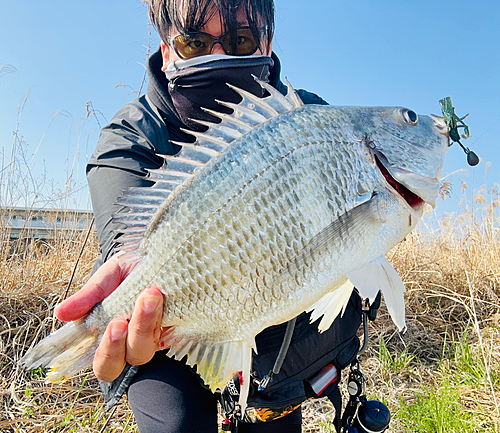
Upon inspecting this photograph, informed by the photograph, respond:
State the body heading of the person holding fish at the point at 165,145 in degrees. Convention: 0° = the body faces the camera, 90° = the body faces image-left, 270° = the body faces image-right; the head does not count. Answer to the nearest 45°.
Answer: approximately 0°

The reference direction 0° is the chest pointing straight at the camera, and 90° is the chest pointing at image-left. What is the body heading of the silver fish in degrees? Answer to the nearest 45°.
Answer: approximately 270°

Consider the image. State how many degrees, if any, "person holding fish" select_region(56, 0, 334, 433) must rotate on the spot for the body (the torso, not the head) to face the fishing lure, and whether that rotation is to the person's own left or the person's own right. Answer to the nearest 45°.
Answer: approximately 45° to the person's own left
